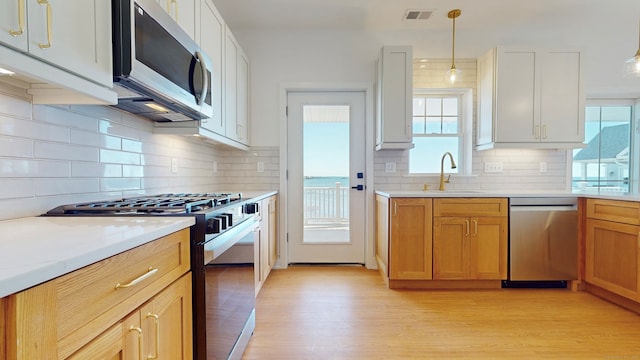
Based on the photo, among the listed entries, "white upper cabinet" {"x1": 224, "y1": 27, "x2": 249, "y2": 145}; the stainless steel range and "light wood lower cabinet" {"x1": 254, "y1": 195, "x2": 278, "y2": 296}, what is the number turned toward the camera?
0

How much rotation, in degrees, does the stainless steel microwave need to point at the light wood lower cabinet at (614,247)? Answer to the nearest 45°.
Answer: approximately 45° to its left

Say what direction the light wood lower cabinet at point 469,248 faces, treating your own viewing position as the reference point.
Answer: facing the viewer

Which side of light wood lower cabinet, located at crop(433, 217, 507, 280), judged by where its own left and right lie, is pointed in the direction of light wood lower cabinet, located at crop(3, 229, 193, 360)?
front

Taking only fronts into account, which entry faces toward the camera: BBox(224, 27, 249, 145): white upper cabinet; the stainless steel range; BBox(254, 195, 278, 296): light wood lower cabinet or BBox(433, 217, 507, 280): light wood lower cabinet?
BBox(433, 217, 507, 280): light wood lower cabinet

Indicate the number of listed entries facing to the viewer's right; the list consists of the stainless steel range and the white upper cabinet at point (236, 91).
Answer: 2

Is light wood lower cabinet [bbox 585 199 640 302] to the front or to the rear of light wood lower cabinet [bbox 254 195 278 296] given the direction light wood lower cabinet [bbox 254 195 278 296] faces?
to the front

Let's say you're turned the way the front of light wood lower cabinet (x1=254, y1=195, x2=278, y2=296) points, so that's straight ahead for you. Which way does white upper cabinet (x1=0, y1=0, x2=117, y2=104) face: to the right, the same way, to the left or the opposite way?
the same way

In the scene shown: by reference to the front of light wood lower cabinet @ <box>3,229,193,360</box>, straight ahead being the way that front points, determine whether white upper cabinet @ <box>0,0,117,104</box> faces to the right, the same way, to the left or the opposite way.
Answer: the same way

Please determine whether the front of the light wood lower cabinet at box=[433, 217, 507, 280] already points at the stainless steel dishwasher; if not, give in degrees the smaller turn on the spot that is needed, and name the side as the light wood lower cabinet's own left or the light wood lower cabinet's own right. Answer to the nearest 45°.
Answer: approximately 135° to the light wood lower cabinet's own left

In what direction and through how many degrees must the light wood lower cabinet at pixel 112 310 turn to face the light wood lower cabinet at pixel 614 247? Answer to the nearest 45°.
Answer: approximately 45° to its left

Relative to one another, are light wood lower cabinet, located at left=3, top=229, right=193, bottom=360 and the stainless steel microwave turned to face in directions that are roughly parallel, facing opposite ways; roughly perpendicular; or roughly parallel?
roughly parallel

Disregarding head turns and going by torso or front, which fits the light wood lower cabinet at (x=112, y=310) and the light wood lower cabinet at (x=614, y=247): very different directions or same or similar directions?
very different directions

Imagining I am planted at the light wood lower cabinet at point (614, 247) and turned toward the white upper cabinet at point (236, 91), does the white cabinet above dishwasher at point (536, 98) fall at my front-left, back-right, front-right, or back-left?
front-right

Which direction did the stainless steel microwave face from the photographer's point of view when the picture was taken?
facing the viewer and to the right of the viewer

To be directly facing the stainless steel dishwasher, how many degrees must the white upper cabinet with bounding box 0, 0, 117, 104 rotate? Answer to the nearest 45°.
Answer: approximately 45° to its left

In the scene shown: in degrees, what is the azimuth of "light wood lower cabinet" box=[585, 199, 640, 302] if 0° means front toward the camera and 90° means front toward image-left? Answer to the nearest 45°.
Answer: approximately 45°

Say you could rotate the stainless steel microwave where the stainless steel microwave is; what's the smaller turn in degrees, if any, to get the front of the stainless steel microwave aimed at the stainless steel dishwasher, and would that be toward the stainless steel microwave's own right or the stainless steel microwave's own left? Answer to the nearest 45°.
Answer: approximately 45° to the stainless steel microwave's own left

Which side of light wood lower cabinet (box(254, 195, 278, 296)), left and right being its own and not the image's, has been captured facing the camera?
right

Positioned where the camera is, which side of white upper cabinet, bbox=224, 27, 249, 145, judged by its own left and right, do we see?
right

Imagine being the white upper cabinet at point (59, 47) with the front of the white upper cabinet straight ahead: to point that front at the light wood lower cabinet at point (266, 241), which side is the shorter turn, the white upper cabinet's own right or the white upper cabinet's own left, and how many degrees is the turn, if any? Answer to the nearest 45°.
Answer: approximately 90° to the white upper cabinet's own left
